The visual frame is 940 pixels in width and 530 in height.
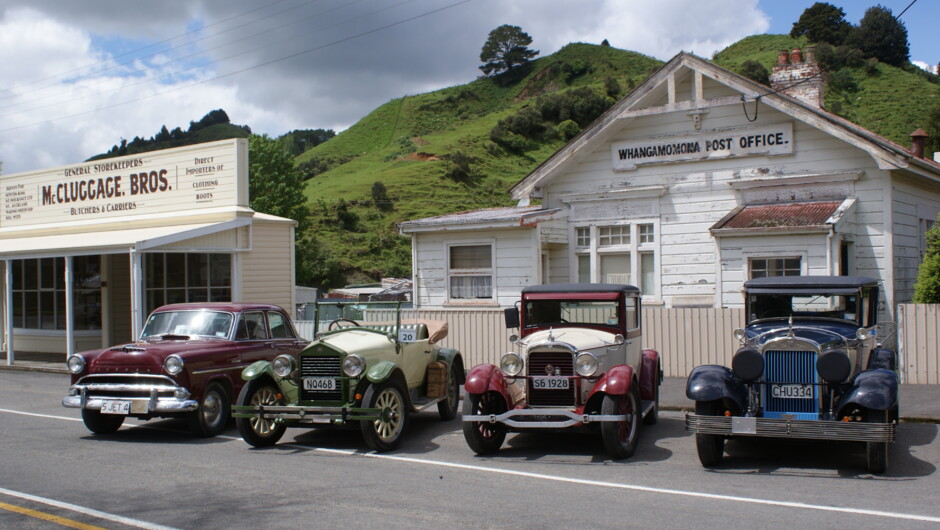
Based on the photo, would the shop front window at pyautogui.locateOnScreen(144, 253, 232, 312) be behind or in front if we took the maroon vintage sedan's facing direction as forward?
behind

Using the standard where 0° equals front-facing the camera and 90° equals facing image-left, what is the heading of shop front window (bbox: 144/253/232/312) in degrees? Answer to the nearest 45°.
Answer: approximately 0°

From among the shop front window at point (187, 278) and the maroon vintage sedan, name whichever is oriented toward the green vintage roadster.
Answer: the shop front window

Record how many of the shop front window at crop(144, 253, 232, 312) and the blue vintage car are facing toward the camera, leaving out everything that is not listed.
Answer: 2

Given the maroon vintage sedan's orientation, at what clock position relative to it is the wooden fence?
The wooden fence is roughly at 7 o'clock from the maroon vintage sedan.

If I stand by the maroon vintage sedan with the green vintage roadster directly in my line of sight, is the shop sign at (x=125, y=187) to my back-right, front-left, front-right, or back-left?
back-left

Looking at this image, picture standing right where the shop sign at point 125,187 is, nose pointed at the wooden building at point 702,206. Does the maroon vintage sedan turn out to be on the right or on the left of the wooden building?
right

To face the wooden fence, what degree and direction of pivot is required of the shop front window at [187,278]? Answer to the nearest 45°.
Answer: approximately 45° to its left

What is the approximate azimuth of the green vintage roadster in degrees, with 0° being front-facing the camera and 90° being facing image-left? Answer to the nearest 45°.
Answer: approximately 45°

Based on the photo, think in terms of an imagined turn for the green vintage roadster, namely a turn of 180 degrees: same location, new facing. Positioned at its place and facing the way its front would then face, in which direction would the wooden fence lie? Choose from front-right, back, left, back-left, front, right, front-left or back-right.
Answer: front

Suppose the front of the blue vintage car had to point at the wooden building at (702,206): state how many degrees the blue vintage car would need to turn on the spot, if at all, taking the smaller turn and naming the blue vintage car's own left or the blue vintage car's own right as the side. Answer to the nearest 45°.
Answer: approximately 180°

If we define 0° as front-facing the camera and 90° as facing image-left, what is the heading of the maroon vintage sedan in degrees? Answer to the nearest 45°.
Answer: approximately 45°

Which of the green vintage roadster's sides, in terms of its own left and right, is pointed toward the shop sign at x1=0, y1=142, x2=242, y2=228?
right

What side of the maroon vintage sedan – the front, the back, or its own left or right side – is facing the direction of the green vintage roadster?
left

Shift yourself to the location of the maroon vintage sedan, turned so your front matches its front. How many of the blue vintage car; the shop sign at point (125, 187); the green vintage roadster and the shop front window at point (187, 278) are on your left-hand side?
2

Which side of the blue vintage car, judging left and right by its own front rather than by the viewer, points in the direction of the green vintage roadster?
right
